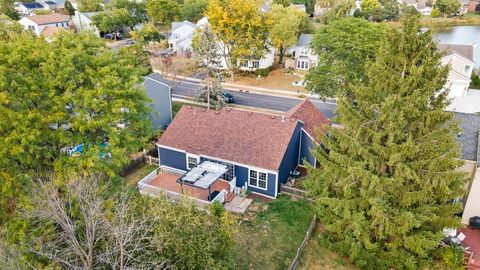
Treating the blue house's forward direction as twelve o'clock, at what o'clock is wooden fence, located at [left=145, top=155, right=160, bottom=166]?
The wooden fence is roughly at 8 o'clock from the blue house.

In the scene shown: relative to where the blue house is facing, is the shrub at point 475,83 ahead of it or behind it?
ahead

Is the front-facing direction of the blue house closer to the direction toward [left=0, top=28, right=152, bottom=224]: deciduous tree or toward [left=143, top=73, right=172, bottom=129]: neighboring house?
the neighboring house

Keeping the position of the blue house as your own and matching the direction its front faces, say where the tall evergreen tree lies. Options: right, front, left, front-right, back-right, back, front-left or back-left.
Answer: right

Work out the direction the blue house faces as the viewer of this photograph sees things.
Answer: facing away from the viewer and to the right of the viewer

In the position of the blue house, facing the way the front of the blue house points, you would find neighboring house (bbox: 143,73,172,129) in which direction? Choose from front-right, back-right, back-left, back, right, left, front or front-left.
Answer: left

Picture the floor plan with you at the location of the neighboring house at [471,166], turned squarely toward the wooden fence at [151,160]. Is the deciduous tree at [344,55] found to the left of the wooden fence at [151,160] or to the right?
right

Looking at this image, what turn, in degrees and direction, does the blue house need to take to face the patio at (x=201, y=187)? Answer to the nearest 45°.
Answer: approximately 180°

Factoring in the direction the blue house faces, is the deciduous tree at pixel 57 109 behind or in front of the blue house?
behind
